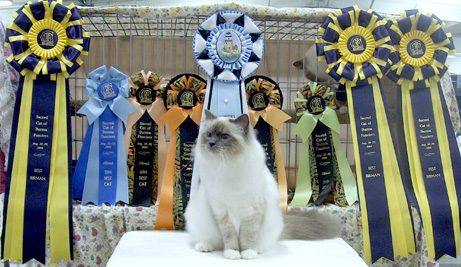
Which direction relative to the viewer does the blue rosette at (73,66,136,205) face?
toward the camera

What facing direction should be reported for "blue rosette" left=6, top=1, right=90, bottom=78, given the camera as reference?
facing the viewer

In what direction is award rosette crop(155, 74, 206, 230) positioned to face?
toward the camera

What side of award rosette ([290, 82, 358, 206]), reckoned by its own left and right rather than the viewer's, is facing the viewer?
front

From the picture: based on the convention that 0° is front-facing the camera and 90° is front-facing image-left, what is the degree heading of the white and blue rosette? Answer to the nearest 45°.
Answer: approximately 0°

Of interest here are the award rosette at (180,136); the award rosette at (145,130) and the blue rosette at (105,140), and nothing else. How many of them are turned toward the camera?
3

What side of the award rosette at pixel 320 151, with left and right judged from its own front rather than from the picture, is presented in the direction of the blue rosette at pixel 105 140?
right
